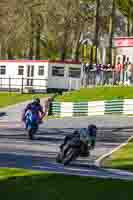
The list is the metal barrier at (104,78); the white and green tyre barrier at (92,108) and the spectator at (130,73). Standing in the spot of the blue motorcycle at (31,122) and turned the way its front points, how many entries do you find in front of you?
0

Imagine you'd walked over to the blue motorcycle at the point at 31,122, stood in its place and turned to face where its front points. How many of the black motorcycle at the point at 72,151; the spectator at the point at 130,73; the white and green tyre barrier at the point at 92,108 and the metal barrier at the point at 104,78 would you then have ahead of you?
1

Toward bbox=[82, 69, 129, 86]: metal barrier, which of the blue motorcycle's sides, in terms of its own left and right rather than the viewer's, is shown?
back

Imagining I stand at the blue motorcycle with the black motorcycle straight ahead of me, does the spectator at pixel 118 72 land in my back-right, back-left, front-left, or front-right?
back-left

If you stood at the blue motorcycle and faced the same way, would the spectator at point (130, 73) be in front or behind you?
behind

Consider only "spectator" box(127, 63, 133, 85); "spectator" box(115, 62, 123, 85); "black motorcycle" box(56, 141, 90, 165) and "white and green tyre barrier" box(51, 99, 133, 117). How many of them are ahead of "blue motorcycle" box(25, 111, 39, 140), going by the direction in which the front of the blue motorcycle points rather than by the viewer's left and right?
1

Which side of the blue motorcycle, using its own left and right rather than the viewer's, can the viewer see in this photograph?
front

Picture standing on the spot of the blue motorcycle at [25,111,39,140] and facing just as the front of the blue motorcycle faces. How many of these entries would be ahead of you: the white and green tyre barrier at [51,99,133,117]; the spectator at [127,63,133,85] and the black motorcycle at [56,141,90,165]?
1

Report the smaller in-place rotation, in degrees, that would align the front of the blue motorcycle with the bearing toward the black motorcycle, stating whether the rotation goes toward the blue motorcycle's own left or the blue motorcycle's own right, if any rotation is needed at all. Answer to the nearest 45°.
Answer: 0° — it already faces it

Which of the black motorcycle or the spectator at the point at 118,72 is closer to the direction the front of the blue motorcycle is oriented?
the black motorcycle

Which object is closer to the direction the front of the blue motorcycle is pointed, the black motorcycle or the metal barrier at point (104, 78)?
the black motorcycle

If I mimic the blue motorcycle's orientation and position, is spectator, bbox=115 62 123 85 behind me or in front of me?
behind
